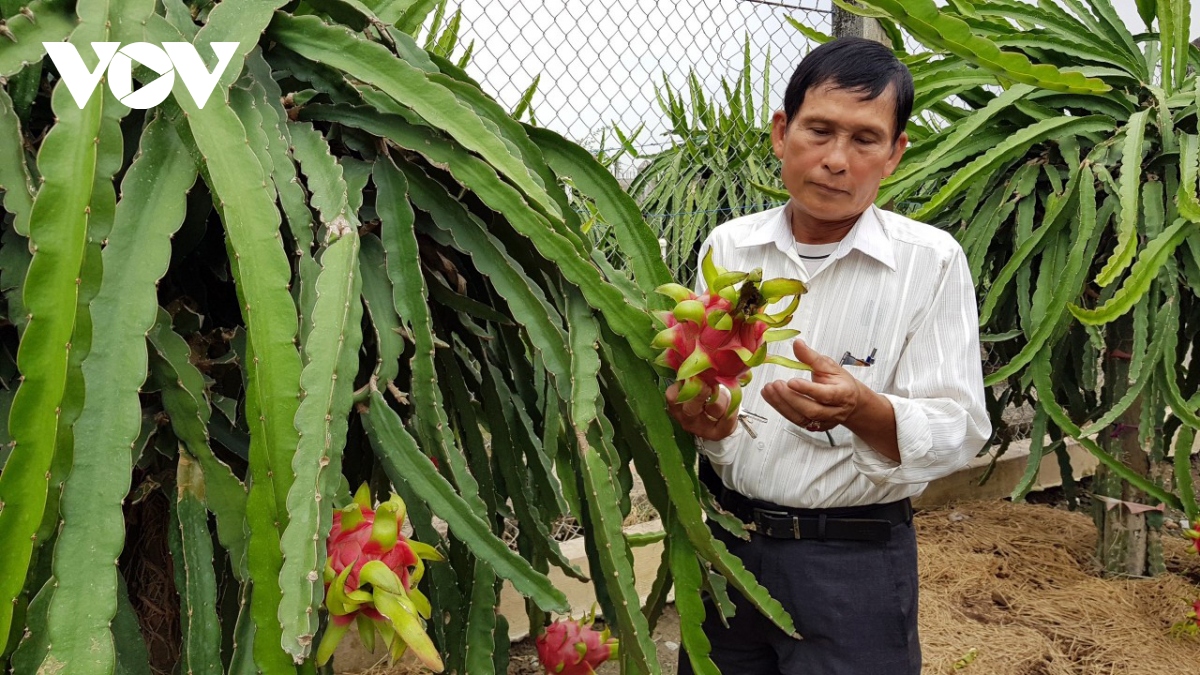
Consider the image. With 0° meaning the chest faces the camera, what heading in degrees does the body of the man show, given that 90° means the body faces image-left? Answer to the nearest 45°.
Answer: approximately 45°

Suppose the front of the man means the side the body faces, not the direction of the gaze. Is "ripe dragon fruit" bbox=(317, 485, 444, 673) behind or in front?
in front
